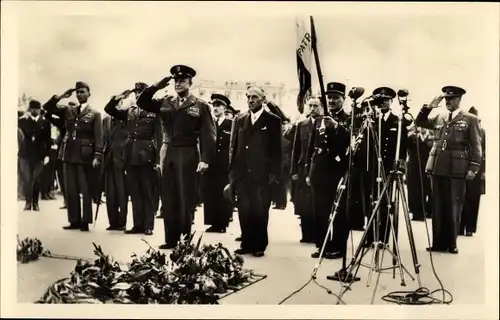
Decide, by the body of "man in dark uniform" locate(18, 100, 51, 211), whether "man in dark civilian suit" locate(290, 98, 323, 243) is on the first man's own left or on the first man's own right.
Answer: on the first man's own left

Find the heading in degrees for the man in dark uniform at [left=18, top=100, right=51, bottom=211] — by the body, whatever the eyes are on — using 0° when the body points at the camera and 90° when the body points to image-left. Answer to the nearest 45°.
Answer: approximately 0°

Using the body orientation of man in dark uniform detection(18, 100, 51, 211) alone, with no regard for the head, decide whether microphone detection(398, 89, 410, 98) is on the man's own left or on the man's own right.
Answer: on the man's own left
